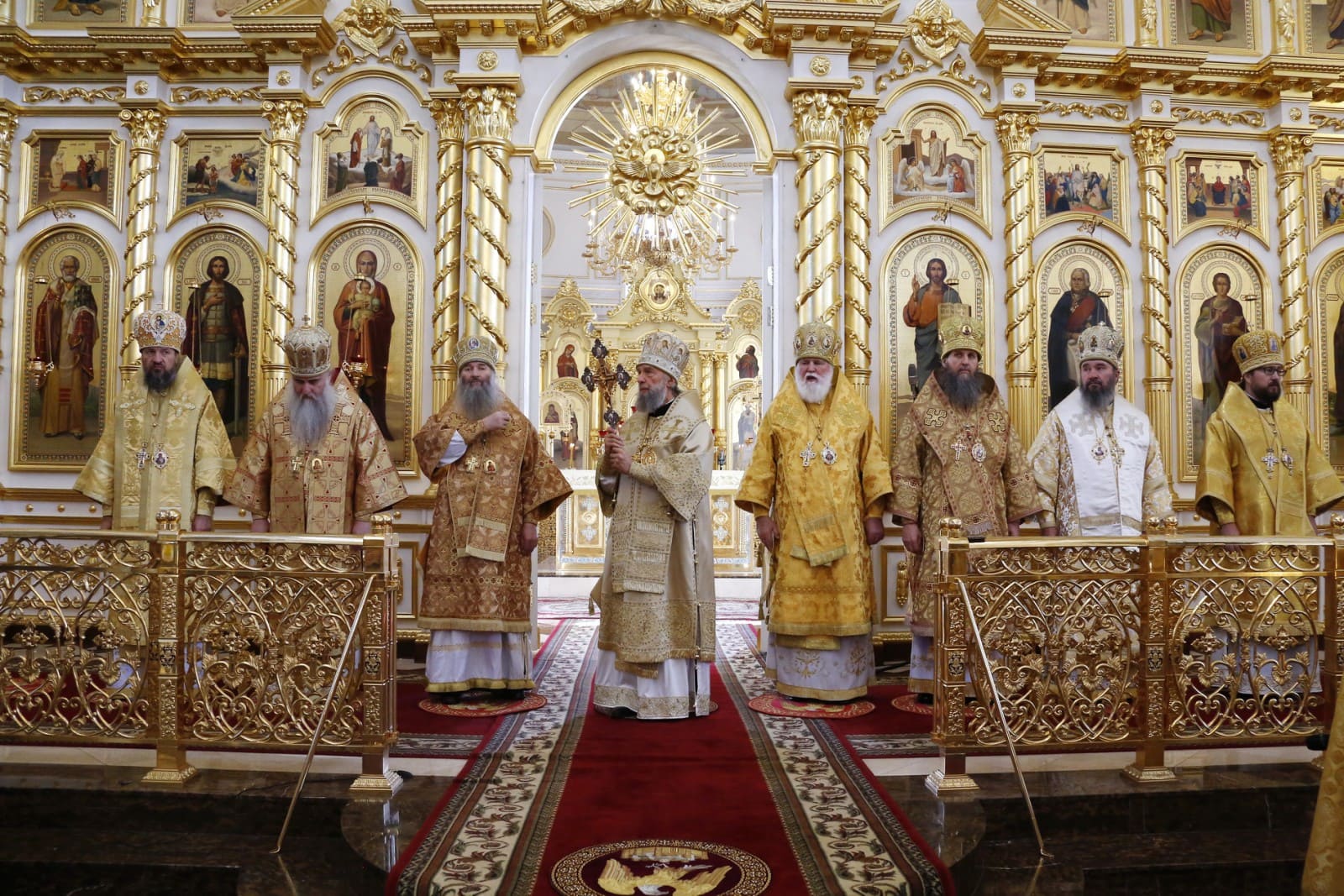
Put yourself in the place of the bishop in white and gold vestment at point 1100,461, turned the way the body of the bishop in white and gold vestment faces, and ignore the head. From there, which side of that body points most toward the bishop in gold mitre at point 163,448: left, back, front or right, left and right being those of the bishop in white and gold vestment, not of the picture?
right

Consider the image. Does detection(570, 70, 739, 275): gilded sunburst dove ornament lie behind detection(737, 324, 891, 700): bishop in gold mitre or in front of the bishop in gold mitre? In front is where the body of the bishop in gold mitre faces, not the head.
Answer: behind

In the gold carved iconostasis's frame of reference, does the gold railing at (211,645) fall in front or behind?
in front

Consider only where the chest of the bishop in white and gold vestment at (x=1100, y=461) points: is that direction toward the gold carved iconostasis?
no

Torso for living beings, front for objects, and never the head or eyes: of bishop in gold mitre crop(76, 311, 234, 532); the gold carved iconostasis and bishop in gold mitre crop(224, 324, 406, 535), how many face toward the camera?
3

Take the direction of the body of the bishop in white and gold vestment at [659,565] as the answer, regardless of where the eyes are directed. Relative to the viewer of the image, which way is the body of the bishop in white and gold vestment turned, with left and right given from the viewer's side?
facing the viewer and to the left of the viewer

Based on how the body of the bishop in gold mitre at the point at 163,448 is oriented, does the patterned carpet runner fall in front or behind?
in front

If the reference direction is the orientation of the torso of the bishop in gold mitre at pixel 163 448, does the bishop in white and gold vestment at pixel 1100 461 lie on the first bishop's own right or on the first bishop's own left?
on the first bishop's own left

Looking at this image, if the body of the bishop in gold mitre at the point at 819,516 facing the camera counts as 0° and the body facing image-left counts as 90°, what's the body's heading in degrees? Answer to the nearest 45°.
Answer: approximately 0°

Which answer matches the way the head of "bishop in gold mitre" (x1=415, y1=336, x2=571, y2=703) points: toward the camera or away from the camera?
toward the camera

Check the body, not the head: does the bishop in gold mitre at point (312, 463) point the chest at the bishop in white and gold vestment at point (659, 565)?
no

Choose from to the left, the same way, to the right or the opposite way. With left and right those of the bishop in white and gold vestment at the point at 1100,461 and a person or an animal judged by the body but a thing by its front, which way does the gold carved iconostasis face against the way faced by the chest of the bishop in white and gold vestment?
the same way

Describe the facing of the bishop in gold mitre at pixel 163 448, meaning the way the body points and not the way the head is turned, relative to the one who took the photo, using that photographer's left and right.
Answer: facing the viewer

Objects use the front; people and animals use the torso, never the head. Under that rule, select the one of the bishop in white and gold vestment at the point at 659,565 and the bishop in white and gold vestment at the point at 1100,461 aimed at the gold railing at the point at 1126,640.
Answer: the bishop in white and gold vestment at the point at 1100,461

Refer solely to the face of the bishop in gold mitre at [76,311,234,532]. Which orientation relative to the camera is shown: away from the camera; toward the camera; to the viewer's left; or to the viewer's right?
toward the camera

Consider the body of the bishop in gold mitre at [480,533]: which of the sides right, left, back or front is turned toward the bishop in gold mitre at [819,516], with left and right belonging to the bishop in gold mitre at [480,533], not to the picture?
left

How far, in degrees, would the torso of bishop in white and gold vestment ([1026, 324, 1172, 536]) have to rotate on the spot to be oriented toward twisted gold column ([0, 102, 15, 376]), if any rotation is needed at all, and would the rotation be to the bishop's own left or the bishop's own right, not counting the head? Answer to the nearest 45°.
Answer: approximately 90° to the bishop's own right

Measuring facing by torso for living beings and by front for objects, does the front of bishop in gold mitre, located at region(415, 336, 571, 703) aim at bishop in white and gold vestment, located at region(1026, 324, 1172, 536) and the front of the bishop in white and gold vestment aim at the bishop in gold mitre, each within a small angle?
no

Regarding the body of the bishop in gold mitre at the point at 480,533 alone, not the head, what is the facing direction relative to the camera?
toward the camera

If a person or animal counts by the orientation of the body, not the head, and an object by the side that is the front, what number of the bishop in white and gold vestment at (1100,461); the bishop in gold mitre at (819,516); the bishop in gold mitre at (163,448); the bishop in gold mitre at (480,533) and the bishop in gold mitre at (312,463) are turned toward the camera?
5

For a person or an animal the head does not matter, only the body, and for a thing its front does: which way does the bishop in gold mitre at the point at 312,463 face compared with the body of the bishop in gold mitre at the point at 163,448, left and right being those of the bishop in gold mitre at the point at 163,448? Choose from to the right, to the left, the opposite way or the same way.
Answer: the same way

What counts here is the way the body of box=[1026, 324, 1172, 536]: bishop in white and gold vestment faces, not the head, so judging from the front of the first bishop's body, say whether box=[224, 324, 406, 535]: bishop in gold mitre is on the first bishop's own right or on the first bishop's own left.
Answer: on the first bishop's own right
